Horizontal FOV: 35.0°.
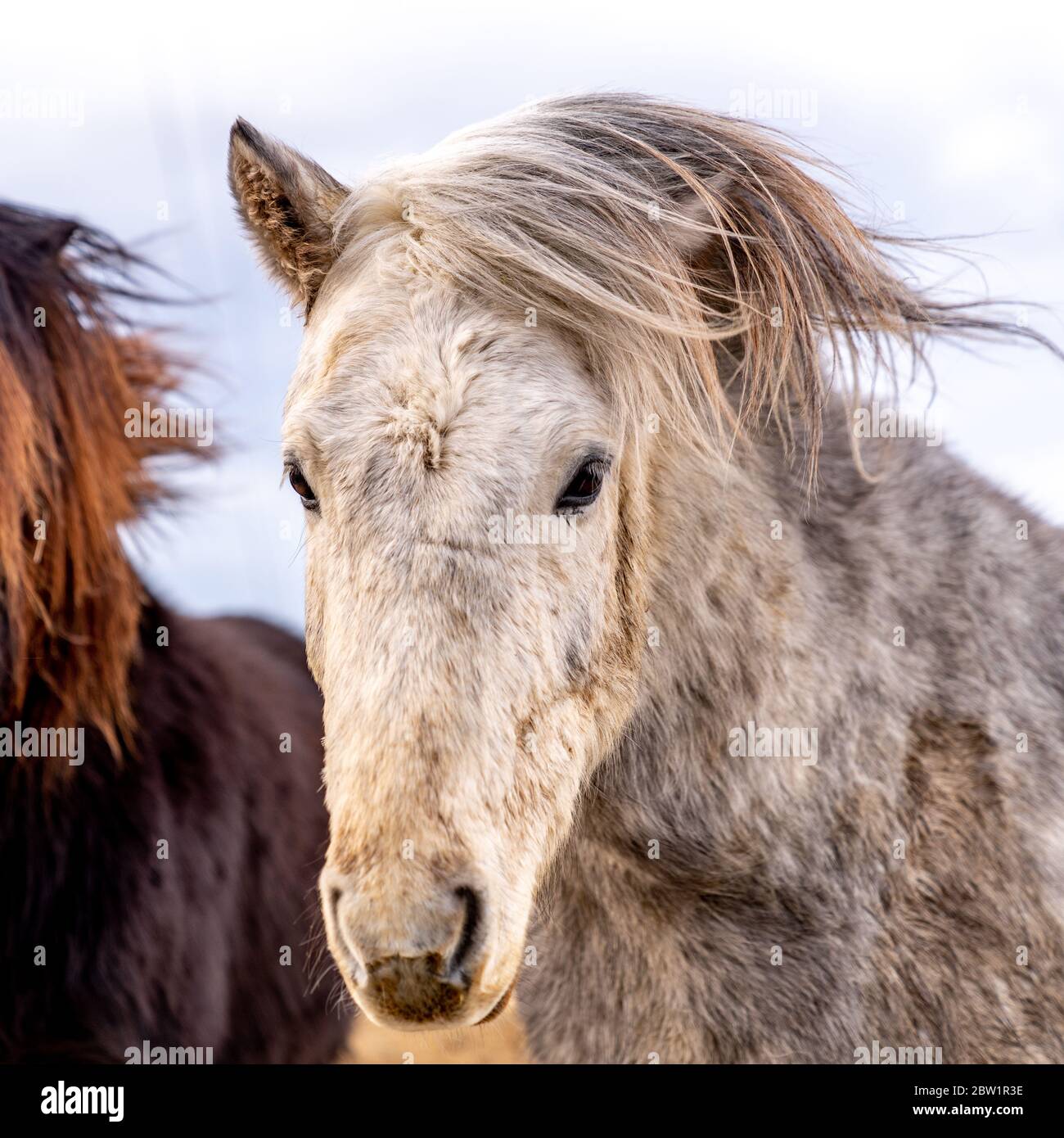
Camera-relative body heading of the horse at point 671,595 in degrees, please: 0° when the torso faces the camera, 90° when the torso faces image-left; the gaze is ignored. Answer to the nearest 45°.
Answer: approximately 45°

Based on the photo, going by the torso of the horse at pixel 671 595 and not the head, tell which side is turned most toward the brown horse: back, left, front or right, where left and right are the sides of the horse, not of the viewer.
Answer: right

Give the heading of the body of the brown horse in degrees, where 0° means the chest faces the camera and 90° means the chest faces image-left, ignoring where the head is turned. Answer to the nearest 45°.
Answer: approximately 45°

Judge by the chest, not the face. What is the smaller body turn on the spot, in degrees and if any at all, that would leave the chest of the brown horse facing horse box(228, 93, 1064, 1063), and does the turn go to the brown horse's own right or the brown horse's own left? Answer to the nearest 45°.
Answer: approximately 90° to the brown horse's own left
